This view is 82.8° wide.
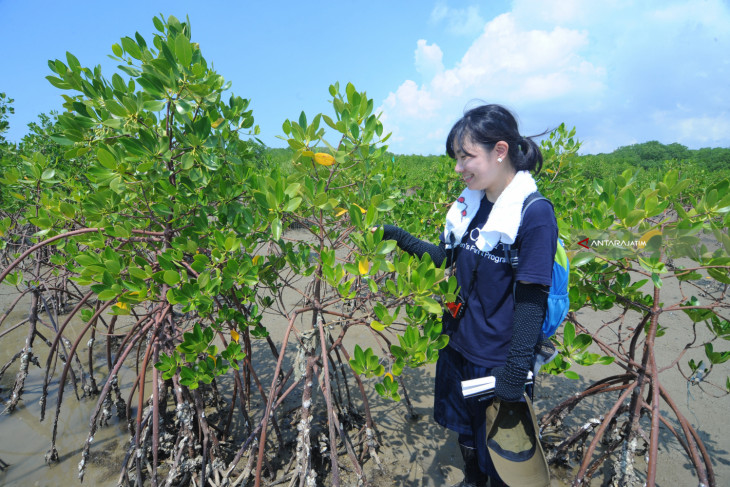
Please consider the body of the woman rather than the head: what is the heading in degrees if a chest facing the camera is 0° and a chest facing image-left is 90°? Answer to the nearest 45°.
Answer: approximately 45°

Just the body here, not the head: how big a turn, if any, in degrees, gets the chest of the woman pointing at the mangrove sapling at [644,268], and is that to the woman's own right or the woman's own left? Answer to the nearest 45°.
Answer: approximately 135° to the woman's own left

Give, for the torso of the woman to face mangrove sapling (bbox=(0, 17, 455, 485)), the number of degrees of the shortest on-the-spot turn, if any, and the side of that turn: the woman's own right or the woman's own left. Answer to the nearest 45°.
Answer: approximately 45° to the woman's own right

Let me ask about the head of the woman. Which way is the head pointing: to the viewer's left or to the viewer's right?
to the viewer's left
